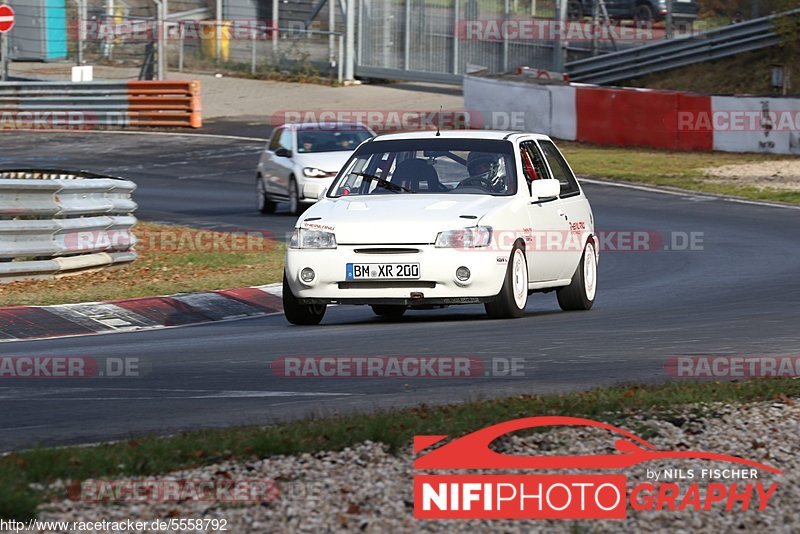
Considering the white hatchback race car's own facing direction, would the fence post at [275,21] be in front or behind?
behind

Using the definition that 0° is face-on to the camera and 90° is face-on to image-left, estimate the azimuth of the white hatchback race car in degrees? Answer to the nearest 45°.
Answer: approximately 0°

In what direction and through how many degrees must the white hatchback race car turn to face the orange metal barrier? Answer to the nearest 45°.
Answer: approximately 180°

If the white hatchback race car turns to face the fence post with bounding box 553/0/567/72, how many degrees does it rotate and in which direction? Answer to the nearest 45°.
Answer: approximately 180°

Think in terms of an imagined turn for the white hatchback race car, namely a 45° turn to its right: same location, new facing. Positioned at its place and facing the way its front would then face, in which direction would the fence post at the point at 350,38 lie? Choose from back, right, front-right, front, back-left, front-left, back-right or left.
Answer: back-right

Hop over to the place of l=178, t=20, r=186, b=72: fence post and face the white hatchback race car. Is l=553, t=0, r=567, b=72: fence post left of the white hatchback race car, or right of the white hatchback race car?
left

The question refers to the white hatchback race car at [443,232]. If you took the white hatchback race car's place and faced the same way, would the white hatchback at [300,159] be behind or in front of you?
behind

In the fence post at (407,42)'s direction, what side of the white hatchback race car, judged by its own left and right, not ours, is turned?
back

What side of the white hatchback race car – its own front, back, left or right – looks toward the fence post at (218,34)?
back

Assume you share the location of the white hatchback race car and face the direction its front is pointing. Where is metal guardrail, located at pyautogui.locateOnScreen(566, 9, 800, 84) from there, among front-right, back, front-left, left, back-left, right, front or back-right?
back

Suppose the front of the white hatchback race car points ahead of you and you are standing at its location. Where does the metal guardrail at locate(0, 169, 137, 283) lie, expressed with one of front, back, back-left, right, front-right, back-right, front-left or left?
back-right

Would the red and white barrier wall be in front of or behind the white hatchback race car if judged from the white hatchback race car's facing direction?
behind
